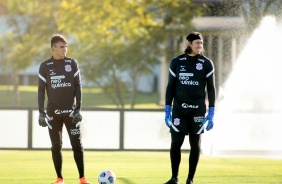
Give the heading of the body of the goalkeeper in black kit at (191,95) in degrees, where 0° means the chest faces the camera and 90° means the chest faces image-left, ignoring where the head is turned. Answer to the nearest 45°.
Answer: approximately 0°

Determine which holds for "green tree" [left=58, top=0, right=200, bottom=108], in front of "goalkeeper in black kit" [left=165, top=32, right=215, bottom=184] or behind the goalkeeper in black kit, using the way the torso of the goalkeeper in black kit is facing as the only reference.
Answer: behind

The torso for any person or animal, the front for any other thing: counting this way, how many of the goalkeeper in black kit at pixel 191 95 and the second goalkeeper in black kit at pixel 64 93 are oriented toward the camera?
2

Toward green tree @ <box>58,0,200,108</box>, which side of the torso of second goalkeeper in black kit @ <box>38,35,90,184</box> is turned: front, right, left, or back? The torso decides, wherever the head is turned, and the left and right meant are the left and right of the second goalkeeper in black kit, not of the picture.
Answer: back

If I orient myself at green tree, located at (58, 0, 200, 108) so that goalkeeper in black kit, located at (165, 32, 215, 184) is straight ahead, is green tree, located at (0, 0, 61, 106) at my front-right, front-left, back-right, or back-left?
back-right

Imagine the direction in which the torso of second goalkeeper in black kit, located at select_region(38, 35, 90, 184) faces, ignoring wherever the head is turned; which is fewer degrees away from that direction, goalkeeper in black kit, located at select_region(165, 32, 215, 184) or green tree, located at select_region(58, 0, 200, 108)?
the goalkeeper in black kit

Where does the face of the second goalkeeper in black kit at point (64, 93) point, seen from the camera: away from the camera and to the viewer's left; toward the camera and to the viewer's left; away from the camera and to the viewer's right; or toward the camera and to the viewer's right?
toward the camera and to the viewer's right

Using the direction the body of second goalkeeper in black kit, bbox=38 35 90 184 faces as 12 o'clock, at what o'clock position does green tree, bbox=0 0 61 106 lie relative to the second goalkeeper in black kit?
The green tree is roughly at 6 o'clock from the second goalkeeper in black kit.
